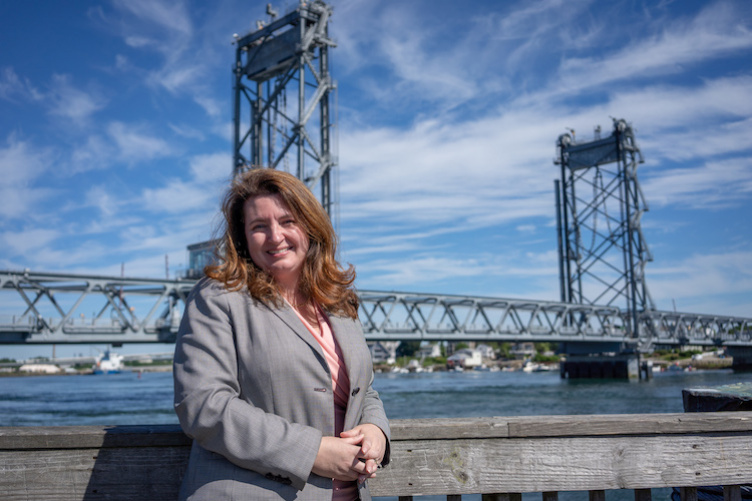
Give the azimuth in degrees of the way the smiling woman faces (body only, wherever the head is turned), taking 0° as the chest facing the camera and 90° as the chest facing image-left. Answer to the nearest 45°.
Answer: approximately 315°
